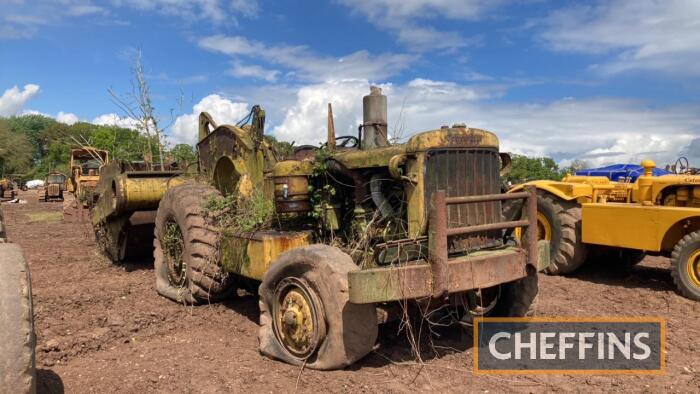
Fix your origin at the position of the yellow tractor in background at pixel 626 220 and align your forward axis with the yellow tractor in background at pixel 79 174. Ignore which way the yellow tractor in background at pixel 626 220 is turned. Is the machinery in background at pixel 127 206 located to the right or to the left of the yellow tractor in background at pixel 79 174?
left

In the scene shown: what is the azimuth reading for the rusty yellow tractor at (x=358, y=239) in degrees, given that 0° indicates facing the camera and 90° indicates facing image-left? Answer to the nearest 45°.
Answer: approximately 315°

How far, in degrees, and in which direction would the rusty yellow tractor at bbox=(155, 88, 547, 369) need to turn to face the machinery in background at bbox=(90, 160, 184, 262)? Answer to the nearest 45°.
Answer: approximately 180°

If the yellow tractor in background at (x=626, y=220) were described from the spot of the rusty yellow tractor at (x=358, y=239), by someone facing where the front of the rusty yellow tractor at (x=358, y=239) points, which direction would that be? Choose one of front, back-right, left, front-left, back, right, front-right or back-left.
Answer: left

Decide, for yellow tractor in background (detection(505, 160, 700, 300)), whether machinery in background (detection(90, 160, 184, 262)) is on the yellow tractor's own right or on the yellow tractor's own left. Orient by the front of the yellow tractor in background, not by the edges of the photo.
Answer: on the yellow tractor's own right

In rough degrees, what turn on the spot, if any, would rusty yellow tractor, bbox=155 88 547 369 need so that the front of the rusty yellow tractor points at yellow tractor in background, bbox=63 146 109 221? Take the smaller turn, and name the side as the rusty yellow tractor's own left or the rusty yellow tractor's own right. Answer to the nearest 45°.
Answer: approximately 180°
